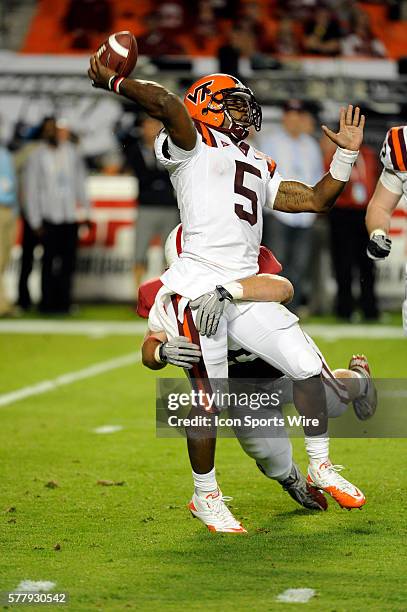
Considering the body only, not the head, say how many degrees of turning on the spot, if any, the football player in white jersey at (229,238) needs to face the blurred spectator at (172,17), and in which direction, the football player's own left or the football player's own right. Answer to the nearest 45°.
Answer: approximately 135° to the football player's own left

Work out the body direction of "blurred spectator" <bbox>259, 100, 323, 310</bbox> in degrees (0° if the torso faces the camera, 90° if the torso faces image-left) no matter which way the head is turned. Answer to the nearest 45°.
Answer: approximately 0°

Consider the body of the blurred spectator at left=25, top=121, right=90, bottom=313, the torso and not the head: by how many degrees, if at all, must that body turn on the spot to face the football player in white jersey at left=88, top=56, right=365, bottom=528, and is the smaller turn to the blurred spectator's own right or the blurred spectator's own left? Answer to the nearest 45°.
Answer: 0° — they already face them

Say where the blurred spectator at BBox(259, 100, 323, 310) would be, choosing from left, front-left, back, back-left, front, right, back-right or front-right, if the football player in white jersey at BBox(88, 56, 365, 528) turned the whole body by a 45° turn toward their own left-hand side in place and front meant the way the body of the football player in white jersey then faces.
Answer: left

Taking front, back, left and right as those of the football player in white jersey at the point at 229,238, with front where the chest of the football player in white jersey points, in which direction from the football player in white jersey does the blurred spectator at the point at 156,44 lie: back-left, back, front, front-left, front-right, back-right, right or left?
back-left

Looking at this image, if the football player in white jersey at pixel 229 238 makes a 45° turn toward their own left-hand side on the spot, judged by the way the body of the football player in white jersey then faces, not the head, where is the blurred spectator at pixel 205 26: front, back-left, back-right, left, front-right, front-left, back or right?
left

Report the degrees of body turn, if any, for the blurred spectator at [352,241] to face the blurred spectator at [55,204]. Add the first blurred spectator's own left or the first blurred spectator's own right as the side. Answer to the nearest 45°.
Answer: approximately 90° to the first blurred spectator's own right

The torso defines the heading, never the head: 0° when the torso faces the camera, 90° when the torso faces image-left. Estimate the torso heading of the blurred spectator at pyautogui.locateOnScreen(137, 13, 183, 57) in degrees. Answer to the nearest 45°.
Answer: approximately 0°
